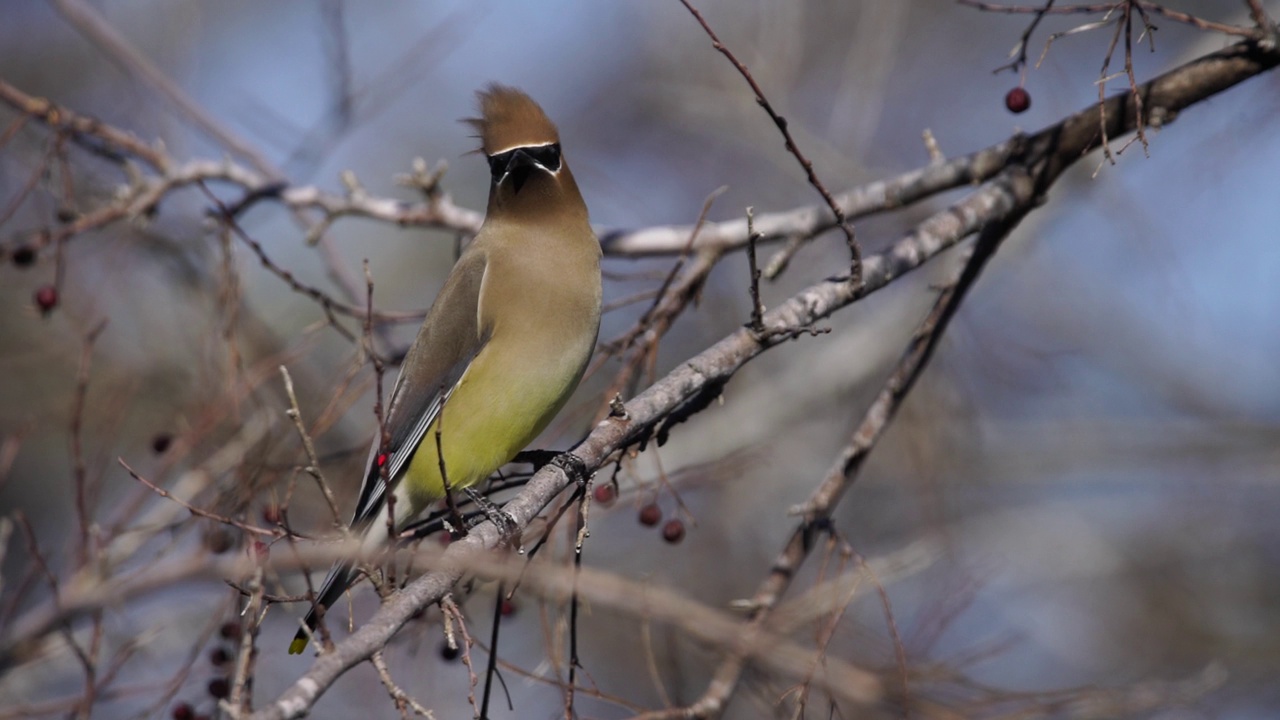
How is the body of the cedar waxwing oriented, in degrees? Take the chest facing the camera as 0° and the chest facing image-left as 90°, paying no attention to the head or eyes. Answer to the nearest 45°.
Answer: approximately 315°

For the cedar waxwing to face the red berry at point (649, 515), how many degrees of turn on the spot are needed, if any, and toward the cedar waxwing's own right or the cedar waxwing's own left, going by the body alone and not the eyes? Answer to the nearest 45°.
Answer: approximately 45° to the cedar waxwing's own left
